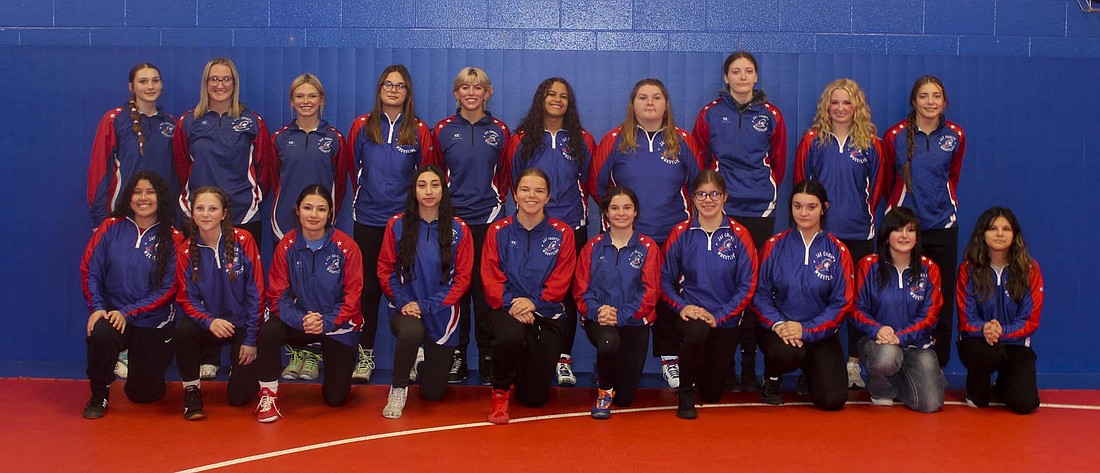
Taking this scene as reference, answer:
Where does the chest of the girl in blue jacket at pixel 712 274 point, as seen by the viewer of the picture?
toward the camera

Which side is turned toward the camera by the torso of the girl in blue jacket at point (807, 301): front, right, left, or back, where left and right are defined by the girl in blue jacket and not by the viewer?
front

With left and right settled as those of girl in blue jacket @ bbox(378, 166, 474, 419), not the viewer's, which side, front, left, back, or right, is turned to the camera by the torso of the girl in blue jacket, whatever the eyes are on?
front

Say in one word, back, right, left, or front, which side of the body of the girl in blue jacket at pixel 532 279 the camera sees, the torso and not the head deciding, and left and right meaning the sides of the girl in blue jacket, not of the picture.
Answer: front

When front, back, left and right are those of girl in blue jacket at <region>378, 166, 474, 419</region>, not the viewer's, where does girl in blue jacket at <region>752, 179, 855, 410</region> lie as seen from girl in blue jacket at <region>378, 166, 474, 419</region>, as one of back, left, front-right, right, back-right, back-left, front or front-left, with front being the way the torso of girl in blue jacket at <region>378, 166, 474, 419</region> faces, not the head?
left

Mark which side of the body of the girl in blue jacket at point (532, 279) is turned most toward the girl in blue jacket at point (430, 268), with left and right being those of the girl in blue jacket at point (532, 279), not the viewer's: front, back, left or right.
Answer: right

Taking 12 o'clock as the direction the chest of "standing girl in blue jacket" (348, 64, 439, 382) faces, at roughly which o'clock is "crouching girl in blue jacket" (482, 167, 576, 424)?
"crouching girl in blue jacket" (482, 167, 576, 424) is roughly at 10 o'clock from "standing girl in blue jacket" (348, 64, 439, 382).

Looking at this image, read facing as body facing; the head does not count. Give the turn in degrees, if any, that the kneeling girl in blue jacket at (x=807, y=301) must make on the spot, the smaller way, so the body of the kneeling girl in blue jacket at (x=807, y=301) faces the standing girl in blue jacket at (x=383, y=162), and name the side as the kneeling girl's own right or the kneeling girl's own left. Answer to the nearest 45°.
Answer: approximately 90° to the kneeling girl's own right

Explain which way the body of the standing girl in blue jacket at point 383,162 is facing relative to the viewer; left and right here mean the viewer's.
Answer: facing the viewer

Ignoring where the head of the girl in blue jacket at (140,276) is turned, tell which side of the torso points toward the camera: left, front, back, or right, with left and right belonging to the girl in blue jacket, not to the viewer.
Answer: front

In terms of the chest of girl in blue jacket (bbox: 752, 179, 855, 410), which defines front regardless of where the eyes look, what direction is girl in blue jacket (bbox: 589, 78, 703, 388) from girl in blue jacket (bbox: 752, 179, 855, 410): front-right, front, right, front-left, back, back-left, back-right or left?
right
